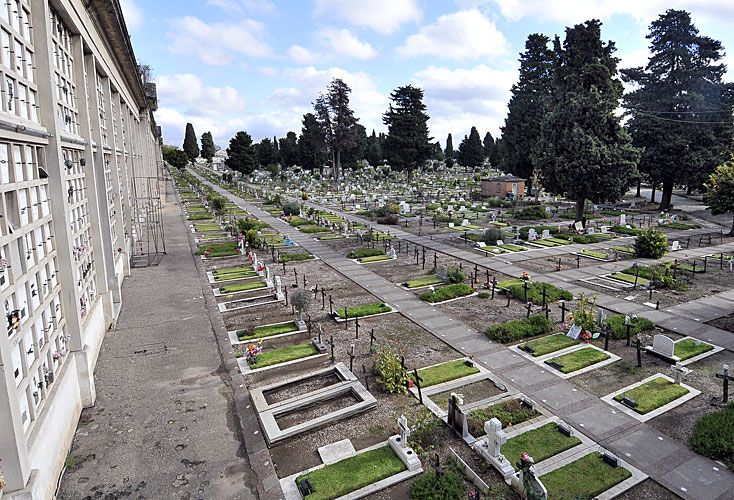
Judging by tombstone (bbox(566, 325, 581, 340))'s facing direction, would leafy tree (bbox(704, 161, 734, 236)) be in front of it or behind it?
behind

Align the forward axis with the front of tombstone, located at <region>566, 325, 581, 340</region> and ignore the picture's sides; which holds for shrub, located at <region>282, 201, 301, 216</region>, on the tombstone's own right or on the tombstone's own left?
on the tombstone's own right

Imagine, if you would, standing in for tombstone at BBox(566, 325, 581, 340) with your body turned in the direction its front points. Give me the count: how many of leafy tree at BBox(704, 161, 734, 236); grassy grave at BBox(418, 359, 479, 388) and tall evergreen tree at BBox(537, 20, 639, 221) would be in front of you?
1

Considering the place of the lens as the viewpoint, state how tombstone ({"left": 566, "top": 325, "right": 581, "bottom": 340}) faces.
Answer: facing the viewer and to the left of the viewer

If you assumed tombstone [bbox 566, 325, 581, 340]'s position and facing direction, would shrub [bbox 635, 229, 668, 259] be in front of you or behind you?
behind

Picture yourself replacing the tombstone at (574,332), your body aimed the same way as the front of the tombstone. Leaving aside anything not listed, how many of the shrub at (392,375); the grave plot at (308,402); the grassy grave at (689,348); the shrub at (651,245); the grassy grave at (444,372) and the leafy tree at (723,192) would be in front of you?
3

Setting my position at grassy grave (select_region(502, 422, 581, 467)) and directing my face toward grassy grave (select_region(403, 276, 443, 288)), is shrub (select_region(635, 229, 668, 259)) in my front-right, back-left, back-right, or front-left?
front-right

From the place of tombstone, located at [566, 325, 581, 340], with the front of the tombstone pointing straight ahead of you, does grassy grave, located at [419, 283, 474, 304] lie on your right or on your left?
on your right

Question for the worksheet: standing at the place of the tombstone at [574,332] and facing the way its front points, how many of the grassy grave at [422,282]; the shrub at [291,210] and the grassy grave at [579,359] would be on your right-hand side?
2

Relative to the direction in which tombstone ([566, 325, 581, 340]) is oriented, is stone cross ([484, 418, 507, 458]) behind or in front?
in front

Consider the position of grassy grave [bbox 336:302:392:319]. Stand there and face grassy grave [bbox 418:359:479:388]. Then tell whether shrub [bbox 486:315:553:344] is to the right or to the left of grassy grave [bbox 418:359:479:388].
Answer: left

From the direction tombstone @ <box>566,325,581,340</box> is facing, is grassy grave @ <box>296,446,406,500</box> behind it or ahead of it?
ahead

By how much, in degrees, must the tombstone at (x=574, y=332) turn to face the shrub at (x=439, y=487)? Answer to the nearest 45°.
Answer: approximately 45° to its left

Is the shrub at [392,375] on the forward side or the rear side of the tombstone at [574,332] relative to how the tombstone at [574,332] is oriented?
on the forward side

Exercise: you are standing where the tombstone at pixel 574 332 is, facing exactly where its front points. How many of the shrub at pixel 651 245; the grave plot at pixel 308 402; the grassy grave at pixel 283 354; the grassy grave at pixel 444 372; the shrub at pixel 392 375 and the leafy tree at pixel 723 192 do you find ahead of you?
4

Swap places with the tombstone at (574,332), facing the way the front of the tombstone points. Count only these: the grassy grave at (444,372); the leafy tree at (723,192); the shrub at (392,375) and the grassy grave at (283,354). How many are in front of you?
3

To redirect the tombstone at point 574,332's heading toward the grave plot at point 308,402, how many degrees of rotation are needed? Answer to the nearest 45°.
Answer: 0° — it already faces it
